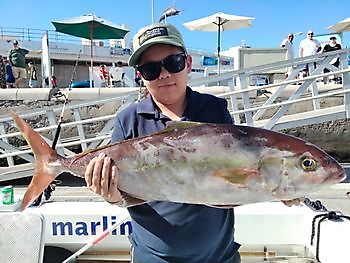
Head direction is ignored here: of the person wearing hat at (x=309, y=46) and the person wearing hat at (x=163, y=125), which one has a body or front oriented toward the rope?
the person wearing hat at (x=309, y=46)

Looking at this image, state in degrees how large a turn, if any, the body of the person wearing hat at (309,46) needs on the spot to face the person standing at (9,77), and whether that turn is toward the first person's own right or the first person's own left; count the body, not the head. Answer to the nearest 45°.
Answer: approximately 90° to the first person's own right

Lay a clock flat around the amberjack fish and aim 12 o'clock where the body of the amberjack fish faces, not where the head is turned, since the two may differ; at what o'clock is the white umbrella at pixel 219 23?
The white umbrella is roughly at 9 o'clock from the amberjack fish.

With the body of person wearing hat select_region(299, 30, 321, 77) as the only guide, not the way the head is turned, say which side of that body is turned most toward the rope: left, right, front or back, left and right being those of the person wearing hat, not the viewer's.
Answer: front

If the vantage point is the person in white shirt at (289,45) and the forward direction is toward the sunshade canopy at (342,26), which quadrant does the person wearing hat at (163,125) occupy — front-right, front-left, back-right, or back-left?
back-right

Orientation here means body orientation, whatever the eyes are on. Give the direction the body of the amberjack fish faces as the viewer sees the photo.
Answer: to the viewer's right

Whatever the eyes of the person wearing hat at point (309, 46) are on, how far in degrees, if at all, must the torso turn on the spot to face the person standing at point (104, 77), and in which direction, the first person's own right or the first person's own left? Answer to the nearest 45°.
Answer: approximately 135° to the first person's own right

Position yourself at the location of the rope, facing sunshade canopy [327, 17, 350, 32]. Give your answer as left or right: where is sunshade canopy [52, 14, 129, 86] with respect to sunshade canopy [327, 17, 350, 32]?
left

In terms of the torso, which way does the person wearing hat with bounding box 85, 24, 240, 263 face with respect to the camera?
toward the camera

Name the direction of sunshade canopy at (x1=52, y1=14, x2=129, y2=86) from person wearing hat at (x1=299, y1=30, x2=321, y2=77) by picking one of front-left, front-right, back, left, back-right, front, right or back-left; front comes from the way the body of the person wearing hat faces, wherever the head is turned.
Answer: right

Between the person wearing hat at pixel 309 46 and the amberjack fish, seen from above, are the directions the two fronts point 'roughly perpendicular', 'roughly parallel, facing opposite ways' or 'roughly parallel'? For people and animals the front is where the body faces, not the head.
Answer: roughly perpendicular

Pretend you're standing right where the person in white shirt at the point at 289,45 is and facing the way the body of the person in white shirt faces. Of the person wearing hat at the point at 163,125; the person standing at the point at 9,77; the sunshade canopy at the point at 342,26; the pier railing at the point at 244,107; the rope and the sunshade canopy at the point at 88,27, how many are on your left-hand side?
1

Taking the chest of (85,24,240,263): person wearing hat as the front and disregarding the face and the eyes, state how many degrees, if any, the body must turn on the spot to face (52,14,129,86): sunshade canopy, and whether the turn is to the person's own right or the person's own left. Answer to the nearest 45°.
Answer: approximately 180°

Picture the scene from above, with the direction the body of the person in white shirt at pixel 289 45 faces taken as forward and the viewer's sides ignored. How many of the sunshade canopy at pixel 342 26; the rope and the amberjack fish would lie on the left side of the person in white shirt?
1

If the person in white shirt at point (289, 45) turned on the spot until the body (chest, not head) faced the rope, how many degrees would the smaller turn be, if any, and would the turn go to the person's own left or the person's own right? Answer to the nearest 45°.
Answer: approximately 45° to the person's own right

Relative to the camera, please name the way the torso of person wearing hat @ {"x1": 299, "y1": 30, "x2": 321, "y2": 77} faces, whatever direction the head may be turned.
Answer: toward the camera
